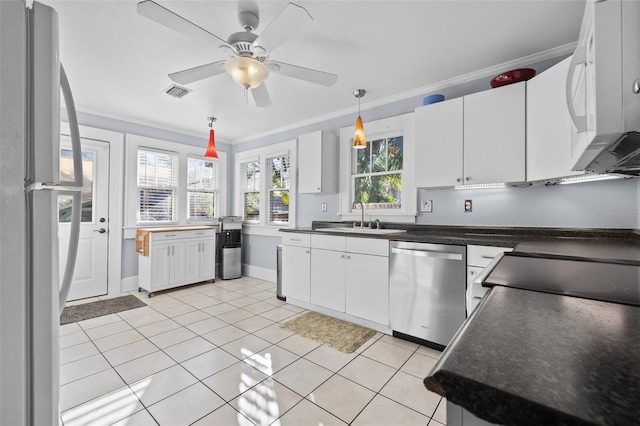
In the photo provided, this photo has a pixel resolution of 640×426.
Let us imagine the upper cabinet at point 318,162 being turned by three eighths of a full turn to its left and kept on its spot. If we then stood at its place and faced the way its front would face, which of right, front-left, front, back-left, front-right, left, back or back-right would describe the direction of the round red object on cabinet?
front-right

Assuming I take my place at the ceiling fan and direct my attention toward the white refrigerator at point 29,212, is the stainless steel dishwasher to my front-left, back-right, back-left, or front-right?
back-left

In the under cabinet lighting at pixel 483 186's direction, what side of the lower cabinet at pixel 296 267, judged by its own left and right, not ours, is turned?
left

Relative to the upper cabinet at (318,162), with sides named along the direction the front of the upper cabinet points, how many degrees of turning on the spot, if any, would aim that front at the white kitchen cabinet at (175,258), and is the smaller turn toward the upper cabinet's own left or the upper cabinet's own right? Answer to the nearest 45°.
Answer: approximately 45° to the upper cabinet's own right

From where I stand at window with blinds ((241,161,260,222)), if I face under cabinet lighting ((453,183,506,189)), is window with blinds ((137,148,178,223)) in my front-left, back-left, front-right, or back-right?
back-right

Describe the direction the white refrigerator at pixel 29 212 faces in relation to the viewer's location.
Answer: facing to the right of the viewer

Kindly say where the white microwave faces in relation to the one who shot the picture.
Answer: facing to the left of the viewer

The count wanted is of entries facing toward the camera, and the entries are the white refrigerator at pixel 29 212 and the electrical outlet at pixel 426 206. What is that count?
1

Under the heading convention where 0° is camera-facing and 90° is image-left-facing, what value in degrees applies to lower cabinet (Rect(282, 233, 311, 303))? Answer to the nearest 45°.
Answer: approximately 45°

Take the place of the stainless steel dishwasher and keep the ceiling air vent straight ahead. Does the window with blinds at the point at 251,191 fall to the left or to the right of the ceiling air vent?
right
